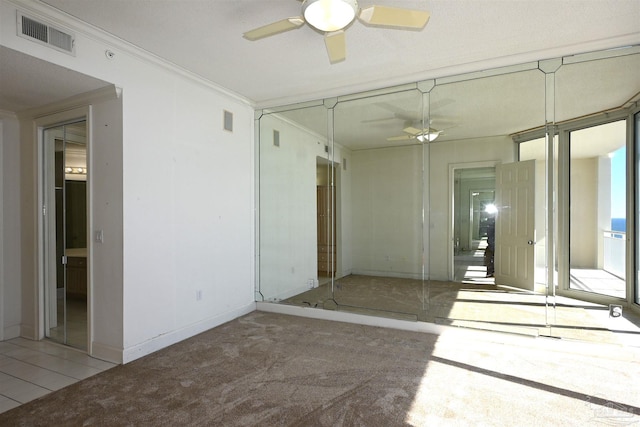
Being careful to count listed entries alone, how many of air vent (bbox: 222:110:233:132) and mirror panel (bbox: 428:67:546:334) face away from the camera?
0

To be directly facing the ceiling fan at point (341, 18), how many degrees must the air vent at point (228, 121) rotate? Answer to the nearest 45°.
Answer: approximately 45° to its right

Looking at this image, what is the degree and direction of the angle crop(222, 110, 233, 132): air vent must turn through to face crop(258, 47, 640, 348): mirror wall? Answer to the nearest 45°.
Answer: approximately 45° to its left

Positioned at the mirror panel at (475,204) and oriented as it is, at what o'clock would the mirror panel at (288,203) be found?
the mirror panel at (288,203) is roughly at 3 o'clock from the mirror panel at (475,204).

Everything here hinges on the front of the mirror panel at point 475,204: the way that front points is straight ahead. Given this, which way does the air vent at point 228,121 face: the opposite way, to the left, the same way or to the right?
to the left

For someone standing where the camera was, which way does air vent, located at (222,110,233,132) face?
facing the viewer and to the right of the viewer

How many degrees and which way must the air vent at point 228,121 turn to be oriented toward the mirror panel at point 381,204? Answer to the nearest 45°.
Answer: approximately 45° to its left

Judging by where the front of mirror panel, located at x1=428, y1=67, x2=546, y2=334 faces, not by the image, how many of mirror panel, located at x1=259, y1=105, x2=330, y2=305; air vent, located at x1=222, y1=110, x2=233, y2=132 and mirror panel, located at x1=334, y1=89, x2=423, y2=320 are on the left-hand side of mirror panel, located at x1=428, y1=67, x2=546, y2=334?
0

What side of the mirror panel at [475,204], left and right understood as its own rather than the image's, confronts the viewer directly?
front

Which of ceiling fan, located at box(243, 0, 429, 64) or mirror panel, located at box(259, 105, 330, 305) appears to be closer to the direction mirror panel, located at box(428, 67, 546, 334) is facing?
the ceiling fan

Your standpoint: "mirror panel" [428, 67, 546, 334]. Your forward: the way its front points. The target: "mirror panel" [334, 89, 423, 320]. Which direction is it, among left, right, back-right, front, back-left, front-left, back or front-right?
right
